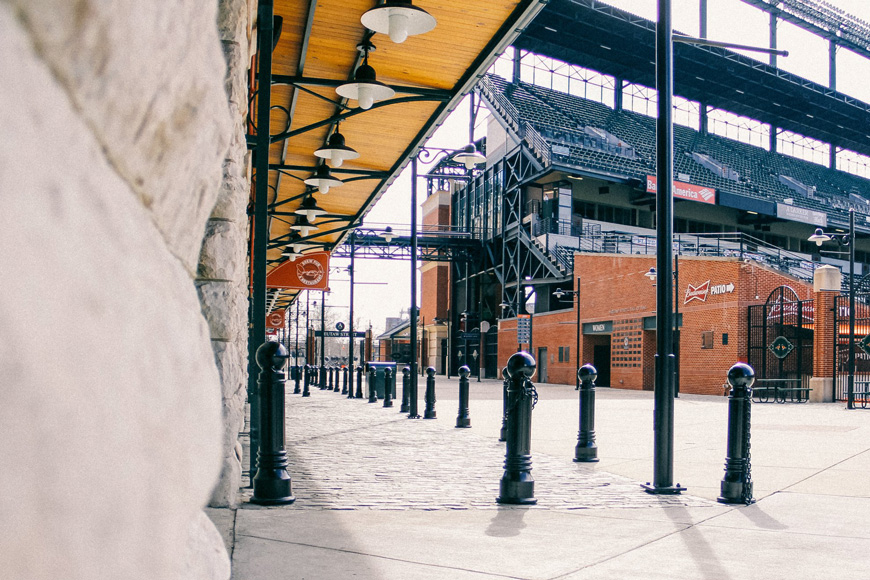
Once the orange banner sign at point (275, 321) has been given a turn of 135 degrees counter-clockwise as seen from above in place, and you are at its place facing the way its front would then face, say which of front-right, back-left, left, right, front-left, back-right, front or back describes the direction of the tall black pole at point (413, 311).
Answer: back-right

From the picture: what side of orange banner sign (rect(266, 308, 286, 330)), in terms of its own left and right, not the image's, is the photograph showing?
front

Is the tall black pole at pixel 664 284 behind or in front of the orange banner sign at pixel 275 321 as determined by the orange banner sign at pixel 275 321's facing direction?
in front

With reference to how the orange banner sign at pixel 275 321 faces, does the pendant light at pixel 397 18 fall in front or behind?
in front

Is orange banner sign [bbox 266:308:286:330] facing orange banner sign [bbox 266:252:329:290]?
yes

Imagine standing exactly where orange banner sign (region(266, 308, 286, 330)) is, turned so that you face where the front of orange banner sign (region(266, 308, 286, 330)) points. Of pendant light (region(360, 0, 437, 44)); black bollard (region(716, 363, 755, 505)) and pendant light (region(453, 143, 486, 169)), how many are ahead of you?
3

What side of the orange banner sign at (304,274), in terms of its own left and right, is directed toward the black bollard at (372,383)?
back

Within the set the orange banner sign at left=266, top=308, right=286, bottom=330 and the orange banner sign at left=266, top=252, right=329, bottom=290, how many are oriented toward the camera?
2

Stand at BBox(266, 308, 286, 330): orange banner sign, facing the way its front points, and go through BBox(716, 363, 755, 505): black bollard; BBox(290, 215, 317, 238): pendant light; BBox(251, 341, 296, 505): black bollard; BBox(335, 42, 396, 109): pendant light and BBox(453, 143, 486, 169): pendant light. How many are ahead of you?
5

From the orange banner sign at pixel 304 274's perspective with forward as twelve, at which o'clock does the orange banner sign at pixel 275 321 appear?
the orange banner sign at pixel 275 321 is roughly at 6 o'clock from the orange banner sign at pixel 304 274.
